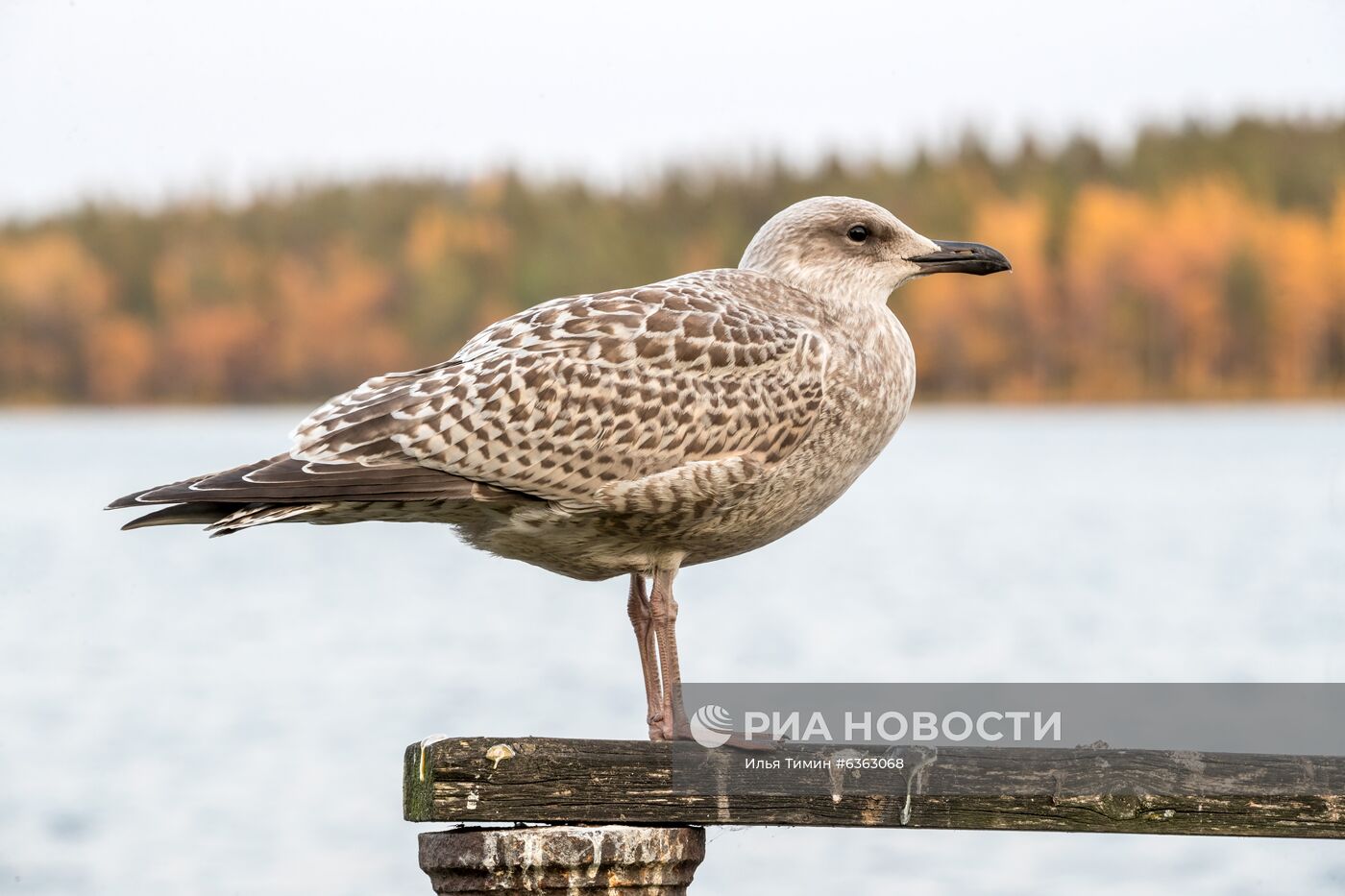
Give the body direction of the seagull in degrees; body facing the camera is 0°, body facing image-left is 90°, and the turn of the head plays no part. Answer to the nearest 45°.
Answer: approximately 270°
